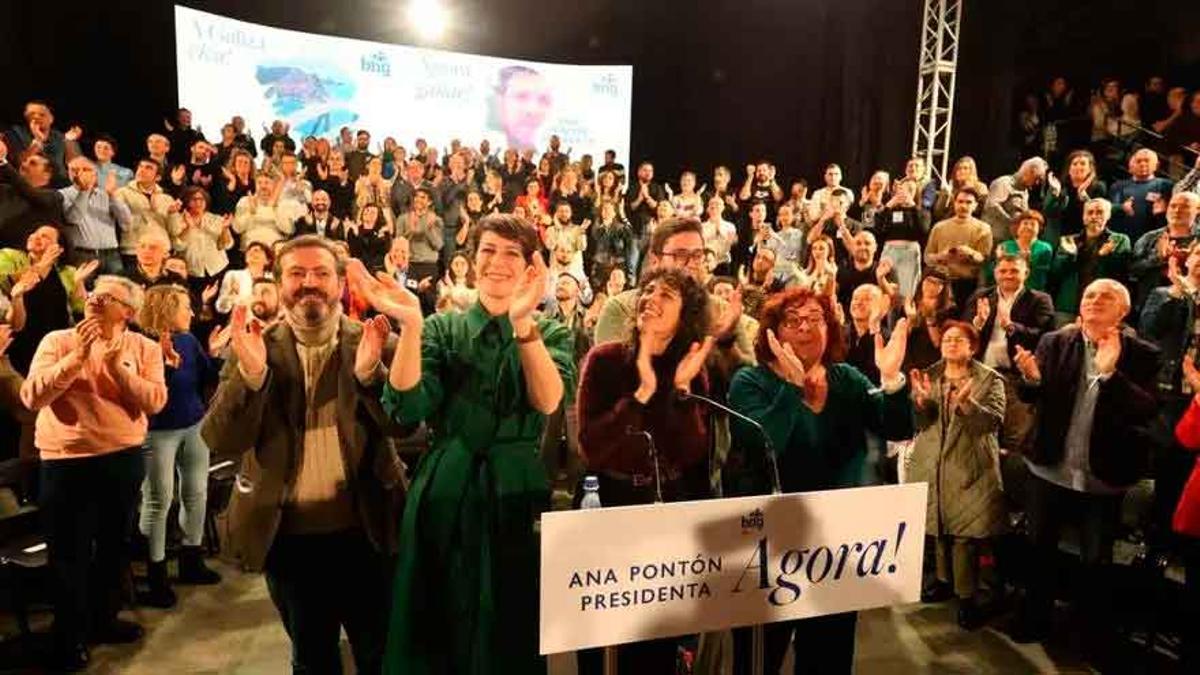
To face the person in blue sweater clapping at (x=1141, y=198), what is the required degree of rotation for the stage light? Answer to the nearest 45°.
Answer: approximately 45° to its left

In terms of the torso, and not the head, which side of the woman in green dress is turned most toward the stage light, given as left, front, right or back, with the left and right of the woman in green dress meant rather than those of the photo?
back

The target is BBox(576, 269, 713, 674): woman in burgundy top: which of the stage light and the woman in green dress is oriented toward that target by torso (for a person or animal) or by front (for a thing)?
the stage light

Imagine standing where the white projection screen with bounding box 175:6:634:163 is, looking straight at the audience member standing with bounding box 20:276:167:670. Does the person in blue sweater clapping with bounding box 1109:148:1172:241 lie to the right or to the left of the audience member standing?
left

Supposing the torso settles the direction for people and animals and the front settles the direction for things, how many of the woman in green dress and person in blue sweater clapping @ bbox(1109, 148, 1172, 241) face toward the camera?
2

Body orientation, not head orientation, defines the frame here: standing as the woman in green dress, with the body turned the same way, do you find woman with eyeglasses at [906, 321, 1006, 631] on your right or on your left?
on your left

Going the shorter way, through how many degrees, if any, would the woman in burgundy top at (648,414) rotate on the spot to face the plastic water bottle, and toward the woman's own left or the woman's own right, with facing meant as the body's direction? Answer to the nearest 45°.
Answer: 0° — they already face it

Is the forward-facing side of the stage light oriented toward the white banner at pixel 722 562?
yes

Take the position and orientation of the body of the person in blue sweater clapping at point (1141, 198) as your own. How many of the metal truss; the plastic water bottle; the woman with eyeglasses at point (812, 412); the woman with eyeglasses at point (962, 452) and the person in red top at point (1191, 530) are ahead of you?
4

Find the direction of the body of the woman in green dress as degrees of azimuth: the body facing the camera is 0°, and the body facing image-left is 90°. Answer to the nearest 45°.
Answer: approximately 0°
